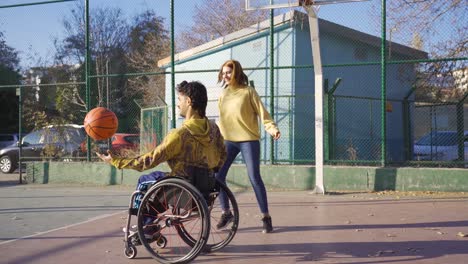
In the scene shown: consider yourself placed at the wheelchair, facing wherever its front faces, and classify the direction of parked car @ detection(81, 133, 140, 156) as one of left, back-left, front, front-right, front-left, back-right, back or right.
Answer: front-right

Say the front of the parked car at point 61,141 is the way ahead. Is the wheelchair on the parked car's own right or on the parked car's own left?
on the parked car's own left

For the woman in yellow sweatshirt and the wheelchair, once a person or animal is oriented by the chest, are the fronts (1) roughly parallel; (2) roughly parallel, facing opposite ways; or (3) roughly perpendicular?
roughly perpendicular

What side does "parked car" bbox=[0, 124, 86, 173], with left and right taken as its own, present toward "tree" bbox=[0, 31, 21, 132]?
right

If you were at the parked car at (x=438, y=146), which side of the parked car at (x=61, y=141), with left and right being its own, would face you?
back

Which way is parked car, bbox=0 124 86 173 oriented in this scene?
to the viewer's left

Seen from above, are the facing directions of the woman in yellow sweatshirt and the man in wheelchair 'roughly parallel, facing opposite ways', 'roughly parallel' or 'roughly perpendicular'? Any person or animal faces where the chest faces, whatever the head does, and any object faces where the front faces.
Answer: roughly perpendicular

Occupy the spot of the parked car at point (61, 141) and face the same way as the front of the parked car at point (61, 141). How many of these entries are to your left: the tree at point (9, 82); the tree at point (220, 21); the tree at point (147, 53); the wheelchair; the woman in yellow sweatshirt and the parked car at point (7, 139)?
2

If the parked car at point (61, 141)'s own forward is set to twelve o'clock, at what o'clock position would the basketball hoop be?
The basketball hoop is roughly at 8 o'clock from the parked car.

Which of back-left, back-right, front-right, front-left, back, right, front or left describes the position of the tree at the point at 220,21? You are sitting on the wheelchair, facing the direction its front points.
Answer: front-right

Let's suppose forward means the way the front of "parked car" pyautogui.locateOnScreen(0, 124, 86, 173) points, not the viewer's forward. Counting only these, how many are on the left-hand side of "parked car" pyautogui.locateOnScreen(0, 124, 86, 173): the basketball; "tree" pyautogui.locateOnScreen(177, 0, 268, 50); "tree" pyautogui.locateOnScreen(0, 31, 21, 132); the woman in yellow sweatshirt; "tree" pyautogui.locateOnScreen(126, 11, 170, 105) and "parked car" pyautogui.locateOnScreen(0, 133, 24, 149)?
2

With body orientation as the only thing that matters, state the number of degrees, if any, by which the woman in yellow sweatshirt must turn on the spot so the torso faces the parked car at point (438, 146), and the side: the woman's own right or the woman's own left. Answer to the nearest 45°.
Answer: approximately 180°

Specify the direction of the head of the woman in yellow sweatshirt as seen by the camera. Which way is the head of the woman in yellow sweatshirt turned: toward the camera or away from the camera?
toward the camera

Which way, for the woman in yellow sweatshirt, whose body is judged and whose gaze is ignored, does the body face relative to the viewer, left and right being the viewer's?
facing the viewer and to the left of the viewer

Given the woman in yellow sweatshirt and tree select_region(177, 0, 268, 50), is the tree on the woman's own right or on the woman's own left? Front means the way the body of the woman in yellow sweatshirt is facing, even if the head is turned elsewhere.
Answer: on the woman's own right
